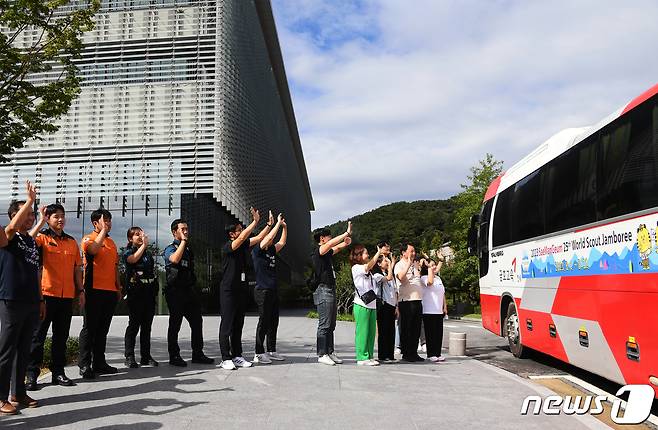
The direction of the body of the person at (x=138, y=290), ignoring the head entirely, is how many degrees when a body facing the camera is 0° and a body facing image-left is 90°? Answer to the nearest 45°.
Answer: approximately 315°

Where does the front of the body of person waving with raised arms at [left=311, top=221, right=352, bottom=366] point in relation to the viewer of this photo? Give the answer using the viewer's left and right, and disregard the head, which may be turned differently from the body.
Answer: facing to the right of the viewer

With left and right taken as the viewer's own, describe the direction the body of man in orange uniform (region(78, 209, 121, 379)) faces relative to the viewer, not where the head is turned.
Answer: facing the viewer and to the right of the viewer

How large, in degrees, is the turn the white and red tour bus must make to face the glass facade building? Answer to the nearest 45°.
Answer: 0° — it already faces it

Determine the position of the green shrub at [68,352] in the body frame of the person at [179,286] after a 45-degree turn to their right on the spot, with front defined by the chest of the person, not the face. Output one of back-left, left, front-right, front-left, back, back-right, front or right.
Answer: back-right

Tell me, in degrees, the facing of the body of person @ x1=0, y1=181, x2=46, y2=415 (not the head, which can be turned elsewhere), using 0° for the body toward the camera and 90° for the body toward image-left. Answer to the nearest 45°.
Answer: approximately 315°

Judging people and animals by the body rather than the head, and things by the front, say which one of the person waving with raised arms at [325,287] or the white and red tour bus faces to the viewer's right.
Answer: the person waving with raised arms

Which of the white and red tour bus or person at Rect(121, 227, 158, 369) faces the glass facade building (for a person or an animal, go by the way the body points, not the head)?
the white and red tour bus

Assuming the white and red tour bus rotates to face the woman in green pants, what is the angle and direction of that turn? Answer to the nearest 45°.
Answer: approximately 45° to its left

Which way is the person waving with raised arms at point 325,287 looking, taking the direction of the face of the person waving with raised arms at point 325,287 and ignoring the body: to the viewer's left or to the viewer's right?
to the viewer's right
